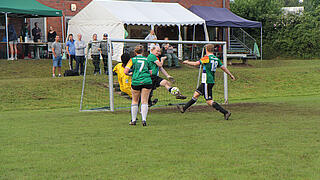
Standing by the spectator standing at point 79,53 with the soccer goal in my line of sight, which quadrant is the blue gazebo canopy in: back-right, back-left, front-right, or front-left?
back-left

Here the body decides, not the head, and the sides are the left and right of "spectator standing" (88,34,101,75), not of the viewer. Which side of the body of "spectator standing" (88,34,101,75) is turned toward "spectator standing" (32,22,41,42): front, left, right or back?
back

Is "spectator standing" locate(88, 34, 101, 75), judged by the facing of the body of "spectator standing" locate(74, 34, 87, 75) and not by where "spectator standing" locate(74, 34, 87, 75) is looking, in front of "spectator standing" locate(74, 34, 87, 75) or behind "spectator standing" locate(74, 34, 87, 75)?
in front

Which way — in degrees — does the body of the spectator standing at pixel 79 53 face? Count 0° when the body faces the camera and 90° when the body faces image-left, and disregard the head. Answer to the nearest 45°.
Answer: approximately 0°

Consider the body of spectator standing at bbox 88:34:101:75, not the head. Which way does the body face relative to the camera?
toward the camera

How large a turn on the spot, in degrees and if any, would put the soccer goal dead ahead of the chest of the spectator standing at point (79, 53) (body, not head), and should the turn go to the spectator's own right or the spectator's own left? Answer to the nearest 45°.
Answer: approximately 45° to the spectator's own left

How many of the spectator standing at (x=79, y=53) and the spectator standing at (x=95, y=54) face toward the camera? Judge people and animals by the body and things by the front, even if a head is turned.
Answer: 2

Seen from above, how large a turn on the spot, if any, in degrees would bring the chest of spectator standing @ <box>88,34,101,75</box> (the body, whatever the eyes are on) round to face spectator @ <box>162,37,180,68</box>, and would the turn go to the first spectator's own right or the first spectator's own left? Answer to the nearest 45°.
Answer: approximately 135° to the first spectator's own left

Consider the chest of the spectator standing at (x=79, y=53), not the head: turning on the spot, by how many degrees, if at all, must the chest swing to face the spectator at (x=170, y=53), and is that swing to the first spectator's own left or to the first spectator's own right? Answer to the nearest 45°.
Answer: approximately 45° to the first spectator's own left

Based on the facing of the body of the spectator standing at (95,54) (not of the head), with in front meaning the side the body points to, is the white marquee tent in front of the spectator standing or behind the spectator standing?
behind

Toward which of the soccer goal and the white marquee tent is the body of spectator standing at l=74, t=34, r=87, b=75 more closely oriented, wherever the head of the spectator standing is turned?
the soccer goal
